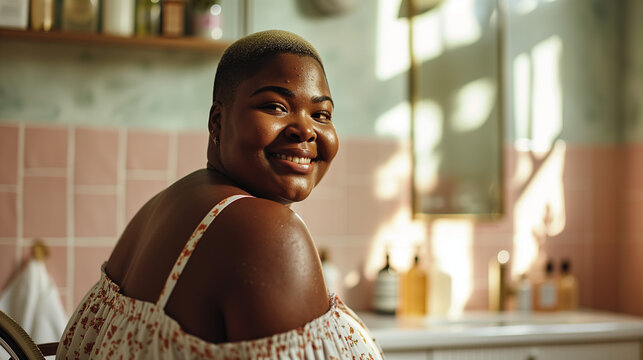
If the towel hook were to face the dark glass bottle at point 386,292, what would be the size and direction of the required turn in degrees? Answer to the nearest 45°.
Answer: approximately 90° to its left

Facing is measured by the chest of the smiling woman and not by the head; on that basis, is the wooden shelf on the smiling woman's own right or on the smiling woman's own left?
on the smiling woman's own left

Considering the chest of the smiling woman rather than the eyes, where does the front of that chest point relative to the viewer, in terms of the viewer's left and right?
facing away from the viewer and to the right of the viewer

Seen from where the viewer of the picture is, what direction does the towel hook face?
facing the viewer

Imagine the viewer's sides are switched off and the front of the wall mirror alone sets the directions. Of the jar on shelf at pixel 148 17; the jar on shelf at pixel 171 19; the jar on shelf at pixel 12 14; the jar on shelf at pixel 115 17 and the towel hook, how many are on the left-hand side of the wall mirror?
0

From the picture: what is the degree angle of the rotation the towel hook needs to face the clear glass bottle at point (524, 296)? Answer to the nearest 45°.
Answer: approximately 90° to its left

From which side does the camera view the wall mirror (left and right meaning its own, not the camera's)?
front

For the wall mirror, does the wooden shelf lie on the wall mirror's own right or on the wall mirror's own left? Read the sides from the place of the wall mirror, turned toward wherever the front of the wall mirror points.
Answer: on the wall mirror's own right

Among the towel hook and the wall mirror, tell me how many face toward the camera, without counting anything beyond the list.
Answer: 2

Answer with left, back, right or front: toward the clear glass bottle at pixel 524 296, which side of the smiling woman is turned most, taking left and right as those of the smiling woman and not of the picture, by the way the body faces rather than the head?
front

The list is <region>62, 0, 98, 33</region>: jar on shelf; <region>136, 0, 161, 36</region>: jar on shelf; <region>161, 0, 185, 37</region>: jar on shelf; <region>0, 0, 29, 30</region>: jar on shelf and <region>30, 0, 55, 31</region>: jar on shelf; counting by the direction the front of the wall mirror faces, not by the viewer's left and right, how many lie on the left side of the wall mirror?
0

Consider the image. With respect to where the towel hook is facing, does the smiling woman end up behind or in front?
in front

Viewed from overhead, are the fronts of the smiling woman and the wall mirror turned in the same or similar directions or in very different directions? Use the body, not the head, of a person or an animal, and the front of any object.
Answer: very different directions

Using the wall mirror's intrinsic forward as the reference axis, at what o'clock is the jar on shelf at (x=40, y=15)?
The jar on shelf is roughly at 2 o'clock from the wall mirror.

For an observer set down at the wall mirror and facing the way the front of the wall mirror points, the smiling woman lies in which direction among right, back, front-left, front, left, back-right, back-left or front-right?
front

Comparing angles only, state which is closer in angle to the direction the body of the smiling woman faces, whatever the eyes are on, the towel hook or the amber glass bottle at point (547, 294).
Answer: the amber glass bottle

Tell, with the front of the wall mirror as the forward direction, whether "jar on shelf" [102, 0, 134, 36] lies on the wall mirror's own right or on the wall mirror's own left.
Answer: on the wall mirror's own right

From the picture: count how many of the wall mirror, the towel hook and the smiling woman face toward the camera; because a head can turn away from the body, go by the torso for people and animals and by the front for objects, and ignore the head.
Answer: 2

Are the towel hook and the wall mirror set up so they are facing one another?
no

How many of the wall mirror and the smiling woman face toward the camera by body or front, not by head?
1

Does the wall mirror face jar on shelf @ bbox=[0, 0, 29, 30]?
no

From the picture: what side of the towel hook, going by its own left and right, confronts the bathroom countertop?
left
